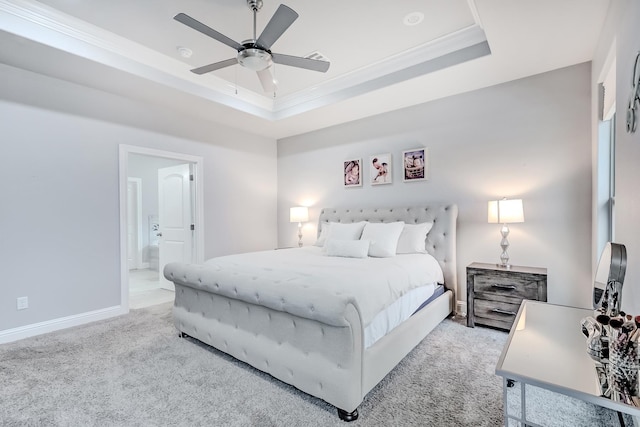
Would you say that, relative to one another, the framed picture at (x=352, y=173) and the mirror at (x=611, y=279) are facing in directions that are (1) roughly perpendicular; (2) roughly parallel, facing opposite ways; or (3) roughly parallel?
roughly perpendicular

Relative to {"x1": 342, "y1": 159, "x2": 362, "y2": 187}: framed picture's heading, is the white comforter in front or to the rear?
in front

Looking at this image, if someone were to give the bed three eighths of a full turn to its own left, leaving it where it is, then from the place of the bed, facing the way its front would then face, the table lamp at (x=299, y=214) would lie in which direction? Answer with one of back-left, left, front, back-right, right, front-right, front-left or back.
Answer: left

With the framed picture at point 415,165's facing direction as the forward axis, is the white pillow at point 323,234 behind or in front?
in front

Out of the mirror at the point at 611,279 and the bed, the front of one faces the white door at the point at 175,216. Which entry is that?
the mirror

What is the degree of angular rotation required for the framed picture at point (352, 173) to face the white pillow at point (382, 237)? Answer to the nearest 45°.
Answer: approximately 45° to its left

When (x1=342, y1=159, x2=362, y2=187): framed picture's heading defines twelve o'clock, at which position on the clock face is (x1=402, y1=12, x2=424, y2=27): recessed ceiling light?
The recessed ceiling light is roughly at 10 o'clock from the framed picture.

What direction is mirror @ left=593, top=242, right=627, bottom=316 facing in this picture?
to the viewer's left

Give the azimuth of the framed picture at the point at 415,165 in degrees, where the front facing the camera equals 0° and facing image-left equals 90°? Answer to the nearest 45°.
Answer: approximately 45°

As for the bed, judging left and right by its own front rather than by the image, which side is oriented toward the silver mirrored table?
left
